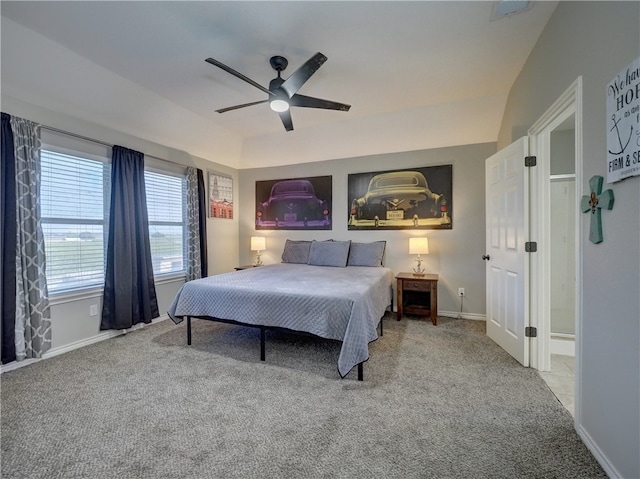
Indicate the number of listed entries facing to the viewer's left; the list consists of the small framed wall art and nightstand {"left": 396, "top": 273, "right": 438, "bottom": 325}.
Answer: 0

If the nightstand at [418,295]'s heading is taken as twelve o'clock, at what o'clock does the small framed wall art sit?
The small framed wall art is roughly at 3 o'clock from the nightstand.

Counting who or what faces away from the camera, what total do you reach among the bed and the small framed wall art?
0

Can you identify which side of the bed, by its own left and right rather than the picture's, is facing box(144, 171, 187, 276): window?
right

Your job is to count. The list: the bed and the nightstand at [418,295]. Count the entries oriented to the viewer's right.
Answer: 0

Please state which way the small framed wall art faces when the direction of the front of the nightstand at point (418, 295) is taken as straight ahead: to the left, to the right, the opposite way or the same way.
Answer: to the left

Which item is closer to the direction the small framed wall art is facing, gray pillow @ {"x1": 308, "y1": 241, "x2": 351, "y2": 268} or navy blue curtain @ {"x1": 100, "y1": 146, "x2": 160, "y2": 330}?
the gray pillow

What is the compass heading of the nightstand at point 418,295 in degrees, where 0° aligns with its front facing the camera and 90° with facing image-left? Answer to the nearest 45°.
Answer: approximately 0°

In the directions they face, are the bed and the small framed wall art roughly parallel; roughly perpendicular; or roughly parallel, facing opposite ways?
roughly perpendicular

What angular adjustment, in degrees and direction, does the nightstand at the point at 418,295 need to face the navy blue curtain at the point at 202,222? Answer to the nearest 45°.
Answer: approximately 90° to its right

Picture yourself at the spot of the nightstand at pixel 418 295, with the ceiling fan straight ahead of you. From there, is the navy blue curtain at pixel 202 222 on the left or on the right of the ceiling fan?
right

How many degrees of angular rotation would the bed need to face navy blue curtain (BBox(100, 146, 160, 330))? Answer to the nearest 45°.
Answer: approximately 90° to its right

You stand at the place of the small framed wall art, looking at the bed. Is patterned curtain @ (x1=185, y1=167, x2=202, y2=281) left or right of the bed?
right

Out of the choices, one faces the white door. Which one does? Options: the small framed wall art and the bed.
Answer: the small framed wall art

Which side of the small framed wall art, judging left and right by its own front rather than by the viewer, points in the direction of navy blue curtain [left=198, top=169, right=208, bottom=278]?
right
